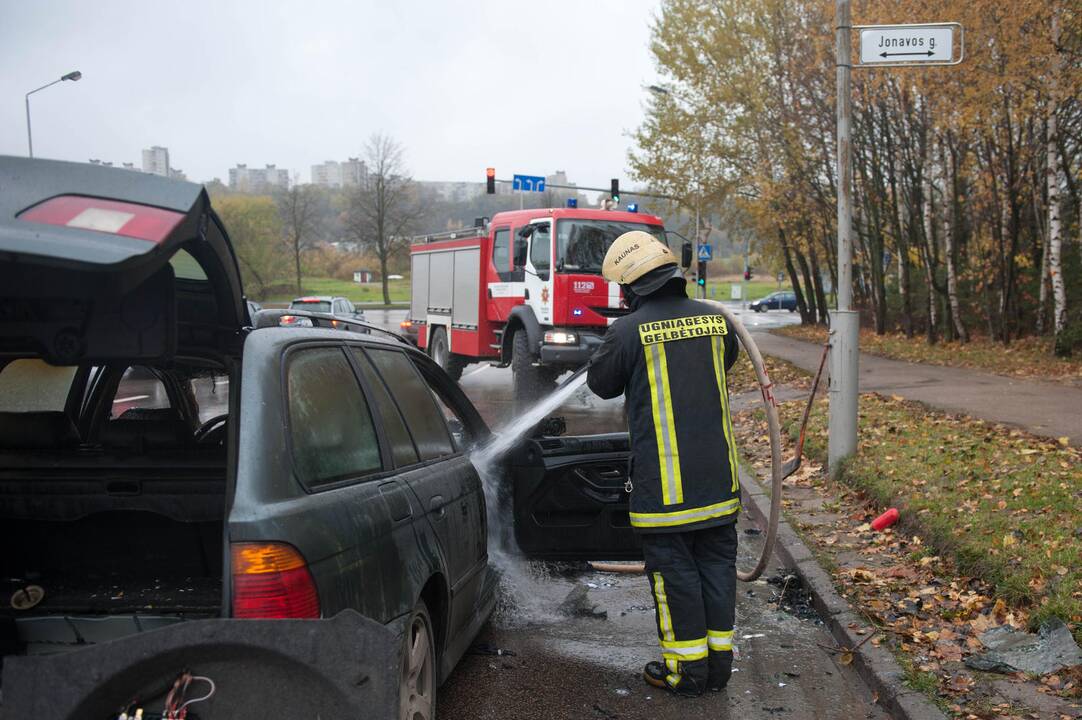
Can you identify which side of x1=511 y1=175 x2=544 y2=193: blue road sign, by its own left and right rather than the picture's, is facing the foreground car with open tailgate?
front

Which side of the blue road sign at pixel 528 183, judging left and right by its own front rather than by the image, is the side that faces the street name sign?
front

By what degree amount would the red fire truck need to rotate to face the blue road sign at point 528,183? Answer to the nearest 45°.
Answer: approximately 135° to its left

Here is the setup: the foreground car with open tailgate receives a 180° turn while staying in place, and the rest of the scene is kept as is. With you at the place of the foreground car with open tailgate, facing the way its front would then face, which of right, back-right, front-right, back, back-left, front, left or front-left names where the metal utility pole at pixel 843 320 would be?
back

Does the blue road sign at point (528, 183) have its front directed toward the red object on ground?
yes

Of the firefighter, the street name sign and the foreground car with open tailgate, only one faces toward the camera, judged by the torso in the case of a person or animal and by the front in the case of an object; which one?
the street name sign

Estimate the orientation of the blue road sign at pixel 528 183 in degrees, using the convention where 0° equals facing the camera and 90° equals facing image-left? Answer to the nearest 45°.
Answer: approximately 0°

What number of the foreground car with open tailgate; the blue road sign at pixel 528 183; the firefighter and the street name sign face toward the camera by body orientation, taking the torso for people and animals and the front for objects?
2

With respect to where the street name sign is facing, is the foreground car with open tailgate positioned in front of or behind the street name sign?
in front

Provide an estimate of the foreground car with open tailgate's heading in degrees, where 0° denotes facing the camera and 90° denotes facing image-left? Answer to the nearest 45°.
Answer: approximately 225°

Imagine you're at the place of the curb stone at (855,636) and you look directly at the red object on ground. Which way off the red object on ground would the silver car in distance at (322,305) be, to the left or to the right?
left

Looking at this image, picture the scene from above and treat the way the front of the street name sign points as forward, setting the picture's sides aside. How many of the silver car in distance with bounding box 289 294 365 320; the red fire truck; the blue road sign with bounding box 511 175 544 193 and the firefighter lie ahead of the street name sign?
1

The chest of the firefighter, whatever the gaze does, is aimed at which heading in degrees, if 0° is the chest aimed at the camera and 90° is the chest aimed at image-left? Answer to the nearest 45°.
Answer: approximately 135°

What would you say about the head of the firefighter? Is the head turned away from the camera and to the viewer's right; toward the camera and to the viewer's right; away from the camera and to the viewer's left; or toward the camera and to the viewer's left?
away from the camera and to the viewer's left

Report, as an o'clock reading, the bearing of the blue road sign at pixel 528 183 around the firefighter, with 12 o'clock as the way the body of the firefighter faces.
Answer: The blue road sign is roughly at 1 o'clock from the firefighter.

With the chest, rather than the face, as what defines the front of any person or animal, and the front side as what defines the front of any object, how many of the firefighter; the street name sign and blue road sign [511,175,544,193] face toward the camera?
2

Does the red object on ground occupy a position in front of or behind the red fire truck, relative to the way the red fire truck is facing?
in front

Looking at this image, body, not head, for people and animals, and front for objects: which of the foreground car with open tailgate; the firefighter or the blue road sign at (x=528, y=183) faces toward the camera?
the blue road sign

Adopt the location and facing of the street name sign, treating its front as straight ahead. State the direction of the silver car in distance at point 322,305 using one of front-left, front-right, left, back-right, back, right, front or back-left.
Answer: back-right

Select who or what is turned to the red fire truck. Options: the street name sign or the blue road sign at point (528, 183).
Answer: the blue road sign

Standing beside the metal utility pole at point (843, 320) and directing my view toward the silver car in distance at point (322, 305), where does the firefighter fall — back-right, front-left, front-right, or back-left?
back-left
